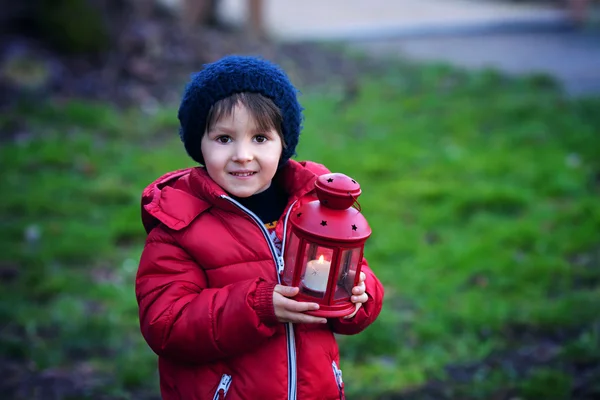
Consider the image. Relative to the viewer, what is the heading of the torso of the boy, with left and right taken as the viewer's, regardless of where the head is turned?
facing the viewer and to the right of the viewer
